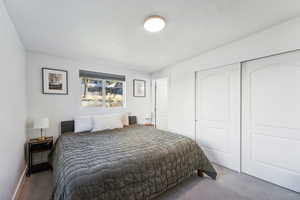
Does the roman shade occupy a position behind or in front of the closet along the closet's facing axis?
in front

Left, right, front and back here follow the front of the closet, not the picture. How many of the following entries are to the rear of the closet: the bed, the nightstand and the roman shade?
0

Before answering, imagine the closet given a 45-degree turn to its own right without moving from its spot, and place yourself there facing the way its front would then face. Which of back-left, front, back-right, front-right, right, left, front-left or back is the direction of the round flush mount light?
front-left

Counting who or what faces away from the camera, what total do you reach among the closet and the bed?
0

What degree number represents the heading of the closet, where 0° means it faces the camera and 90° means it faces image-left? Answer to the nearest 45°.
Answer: approximately 45°

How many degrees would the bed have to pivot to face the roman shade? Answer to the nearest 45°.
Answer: approximately 135° to its left

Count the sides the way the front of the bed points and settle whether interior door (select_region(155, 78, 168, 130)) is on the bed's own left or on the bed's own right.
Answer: on the bed's own left

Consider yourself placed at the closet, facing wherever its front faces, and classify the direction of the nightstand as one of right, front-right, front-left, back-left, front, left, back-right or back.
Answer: front

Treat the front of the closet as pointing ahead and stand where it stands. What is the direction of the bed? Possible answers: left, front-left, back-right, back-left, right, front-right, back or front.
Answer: front

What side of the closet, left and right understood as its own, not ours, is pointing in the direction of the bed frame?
front

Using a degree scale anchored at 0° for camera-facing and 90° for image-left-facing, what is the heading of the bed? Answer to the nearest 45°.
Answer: approximately 315°

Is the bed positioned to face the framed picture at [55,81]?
no
